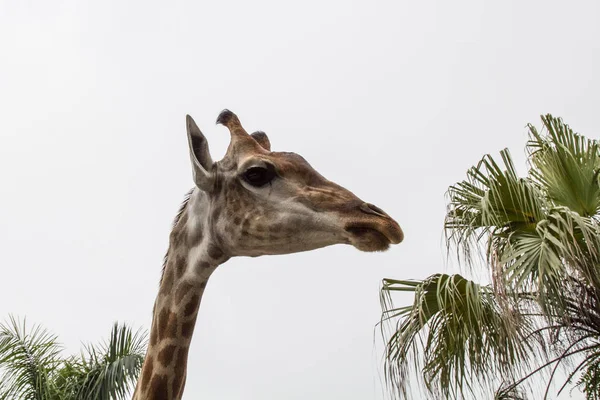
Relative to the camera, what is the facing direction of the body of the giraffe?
to the viewer's right
